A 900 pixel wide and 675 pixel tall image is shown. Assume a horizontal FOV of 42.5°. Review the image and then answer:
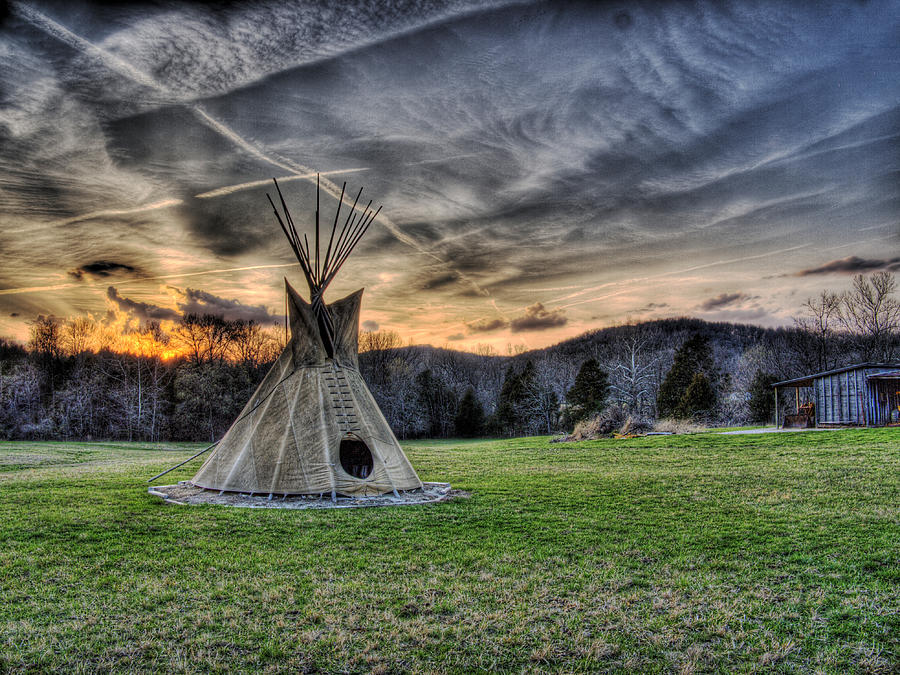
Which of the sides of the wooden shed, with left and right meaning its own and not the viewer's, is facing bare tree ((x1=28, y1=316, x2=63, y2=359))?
right

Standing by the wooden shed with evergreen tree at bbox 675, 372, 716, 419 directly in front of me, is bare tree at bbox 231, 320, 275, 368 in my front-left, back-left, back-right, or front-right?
front-left

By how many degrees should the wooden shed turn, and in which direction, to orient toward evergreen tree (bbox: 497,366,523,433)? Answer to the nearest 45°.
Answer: approximately 135° to its right

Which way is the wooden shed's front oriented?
toward the camera
